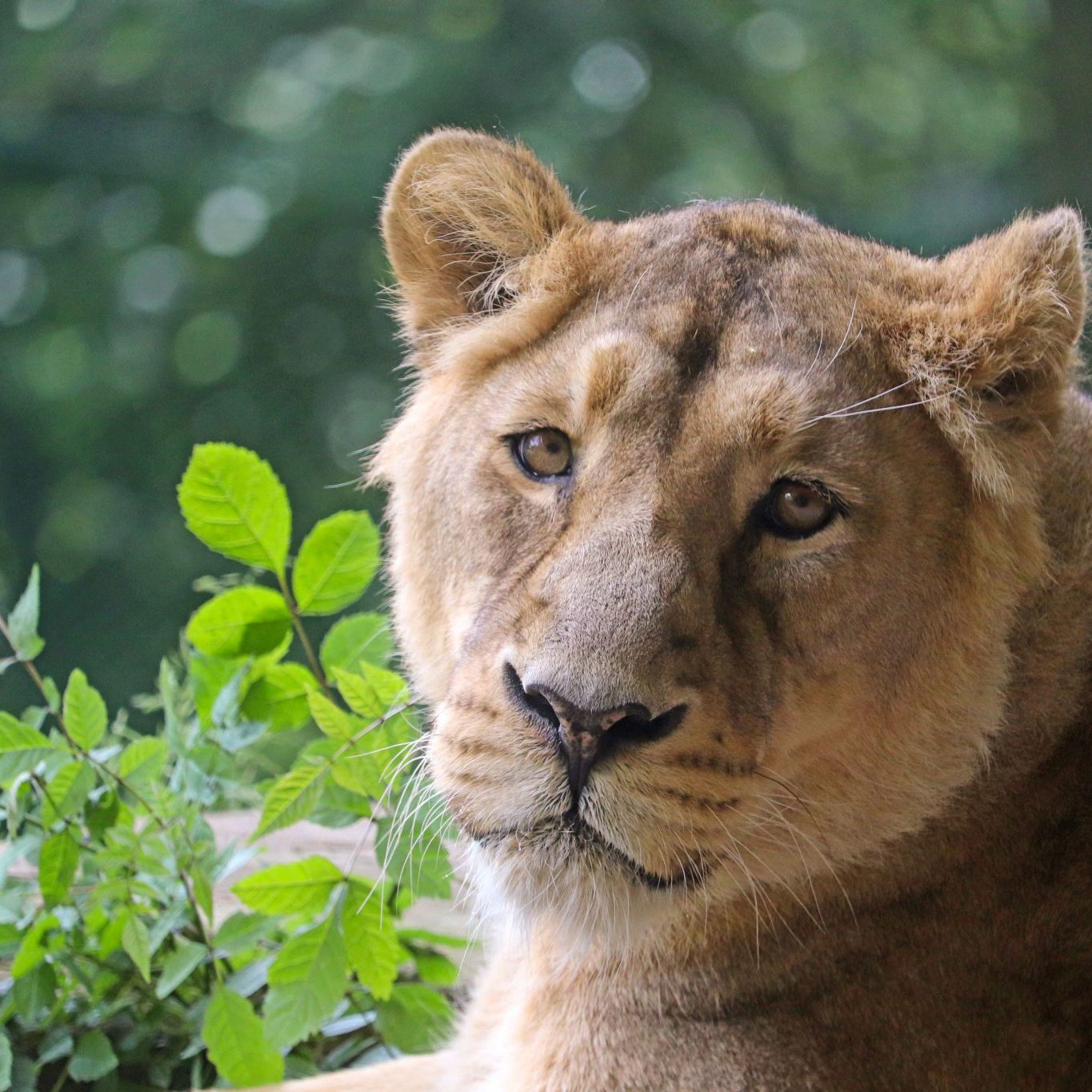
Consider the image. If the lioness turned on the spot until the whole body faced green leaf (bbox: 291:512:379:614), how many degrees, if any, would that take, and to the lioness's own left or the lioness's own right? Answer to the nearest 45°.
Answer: approximately 90° to the lioness's own right

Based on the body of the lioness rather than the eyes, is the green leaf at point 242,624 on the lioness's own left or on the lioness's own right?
on the lioness's own right

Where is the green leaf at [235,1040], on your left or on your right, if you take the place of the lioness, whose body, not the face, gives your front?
on your right

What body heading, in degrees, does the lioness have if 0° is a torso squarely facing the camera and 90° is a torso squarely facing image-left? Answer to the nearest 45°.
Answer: approximately 45°

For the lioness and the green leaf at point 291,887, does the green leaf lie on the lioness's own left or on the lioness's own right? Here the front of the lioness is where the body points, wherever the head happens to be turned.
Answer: on the lioness's own right
